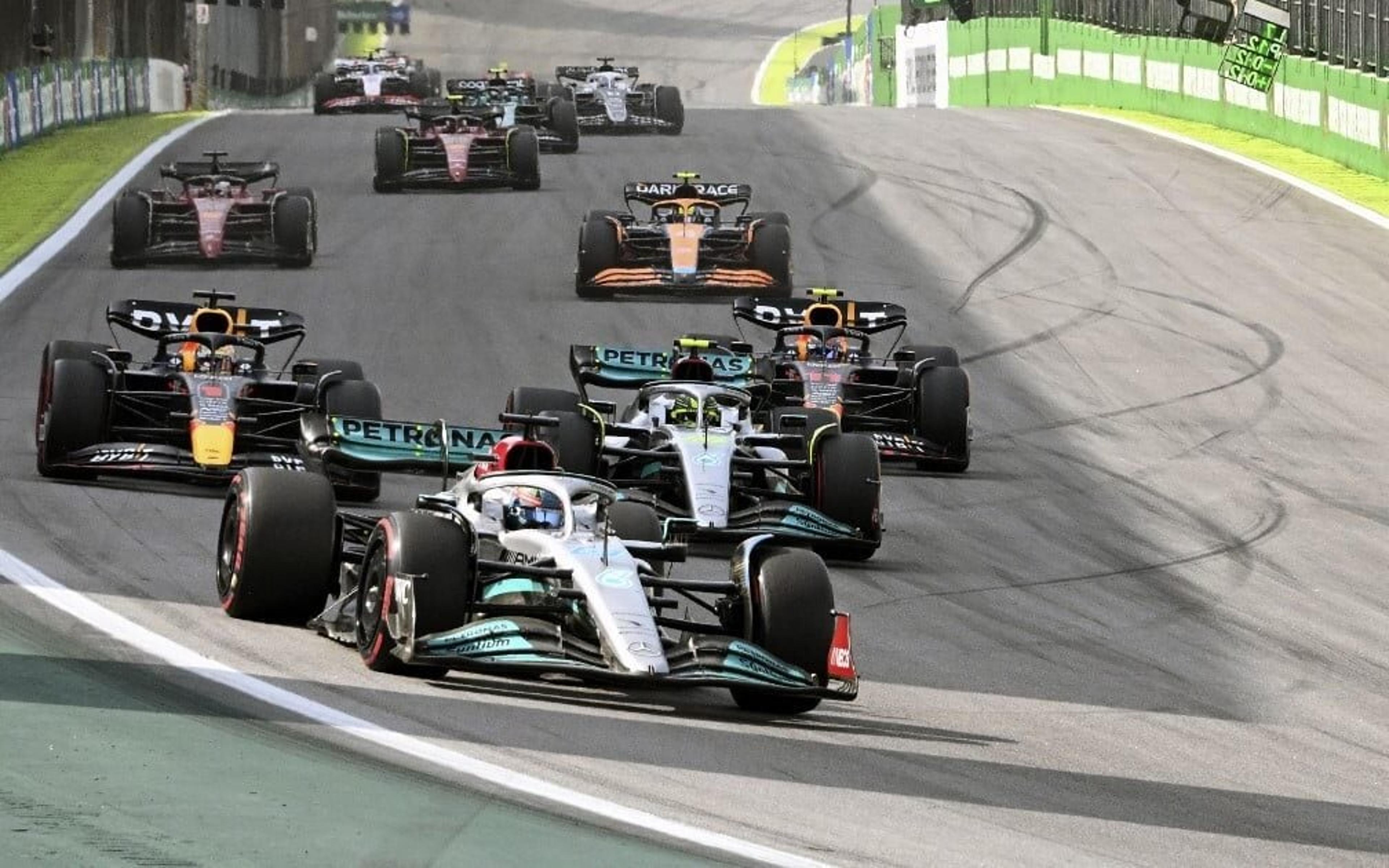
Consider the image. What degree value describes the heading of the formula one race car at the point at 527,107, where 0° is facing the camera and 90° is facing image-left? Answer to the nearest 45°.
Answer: approximately 0°

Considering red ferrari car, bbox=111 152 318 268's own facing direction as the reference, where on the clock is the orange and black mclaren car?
The orange and black mclaren car is roughly at 10 o'clock from the red ferrari car.

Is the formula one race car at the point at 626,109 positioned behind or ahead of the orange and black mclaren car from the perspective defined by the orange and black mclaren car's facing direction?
behind

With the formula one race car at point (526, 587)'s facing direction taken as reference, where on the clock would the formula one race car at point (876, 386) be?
the formula one race car at point (876, 386) is roughly at 8 o'clock from the formula one race car at point (526, 587).

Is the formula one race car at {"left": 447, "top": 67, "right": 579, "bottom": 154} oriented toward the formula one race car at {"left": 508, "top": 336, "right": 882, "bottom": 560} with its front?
yes
